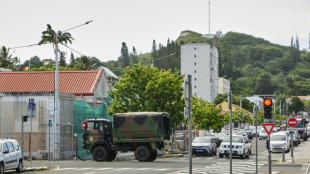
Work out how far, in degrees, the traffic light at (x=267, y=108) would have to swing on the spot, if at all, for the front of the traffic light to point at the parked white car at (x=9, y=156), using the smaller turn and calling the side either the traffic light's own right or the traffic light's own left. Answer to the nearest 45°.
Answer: approximately 90° to the traffic light's own right

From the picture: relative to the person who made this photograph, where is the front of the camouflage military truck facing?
facing to the left of the viewer

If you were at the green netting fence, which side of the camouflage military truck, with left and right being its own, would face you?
right

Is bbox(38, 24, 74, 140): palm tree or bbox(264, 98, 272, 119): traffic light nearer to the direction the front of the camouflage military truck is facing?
the palm tree
